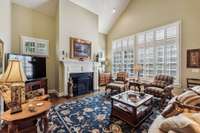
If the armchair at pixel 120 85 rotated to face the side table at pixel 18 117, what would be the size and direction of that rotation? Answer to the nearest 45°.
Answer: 0° — it already faces it

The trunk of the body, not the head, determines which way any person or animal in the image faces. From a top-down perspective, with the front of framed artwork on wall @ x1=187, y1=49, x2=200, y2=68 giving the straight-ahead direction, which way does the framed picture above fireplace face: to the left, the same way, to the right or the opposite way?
to the left

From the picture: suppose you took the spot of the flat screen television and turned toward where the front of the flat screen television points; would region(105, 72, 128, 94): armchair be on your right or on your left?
on your left

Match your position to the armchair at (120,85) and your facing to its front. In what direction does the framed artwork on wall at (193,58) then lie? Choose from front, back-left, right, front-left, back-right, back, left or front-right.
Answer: back-left

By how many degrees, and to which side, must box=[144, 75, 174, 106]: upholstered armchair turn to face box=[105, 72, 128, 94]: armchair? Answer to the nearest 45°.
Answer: approximately 45° to its right

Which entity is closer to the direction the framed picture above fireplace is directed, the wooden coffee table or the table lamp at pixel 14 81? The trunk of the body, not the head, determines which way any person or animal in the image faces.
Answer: the wooden coffee table

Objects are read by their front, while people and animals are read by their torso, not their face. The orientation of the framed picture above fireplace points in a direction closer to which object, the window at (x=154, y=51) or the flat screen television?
the window

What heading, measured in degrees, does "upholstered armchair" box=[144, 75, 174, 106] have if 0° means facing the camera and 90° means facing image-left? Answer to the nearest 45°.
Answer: approximately 45°

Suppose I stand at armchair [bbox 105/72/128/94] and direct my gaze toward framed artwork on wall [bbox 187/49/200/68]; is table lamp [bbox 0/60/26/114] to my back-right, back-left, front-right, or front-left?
back-right

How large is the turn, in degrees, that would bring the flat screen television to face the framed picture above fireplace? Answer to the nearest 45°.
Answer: approximately 90° to its left
